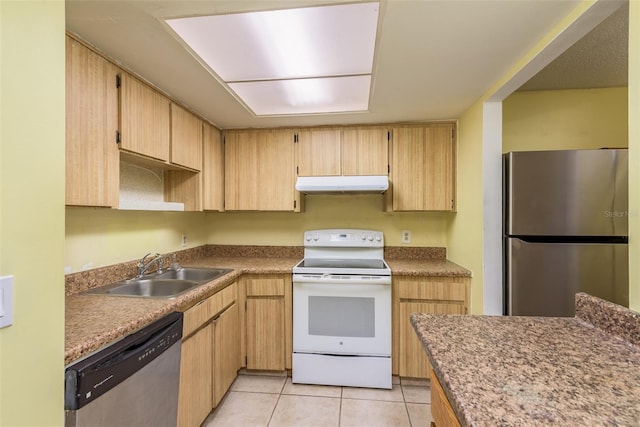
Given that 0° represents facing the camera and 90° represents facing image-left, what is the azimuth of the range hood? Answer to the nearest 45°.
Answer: approximately 0°

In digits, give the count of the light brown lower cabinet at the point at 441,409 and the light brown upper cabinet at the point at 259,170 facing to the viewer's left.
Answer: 1

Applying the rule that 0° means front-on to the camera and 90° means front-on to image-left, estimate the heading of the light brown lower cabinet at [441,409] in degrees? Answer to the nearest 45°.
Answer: approximately 90°

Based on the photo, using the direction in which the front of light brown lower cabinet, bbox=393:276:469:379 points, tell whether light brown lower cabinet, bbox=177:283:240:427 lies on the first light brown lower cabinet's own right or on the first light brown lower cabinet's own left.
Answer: on the first light brown lower cabinet's own right

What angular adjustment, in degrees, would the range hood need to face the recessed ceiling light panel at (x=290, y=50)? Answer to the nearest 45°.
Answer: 0° — it already faces it

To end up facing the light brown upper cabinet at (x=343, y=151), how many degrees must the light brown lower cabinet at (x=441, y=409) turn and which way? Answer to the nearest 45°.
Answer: approximately 45° to its right

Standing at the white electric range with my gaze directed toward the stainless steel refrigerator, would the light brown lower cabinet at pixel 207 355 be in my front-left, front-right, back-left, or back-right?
back-right
